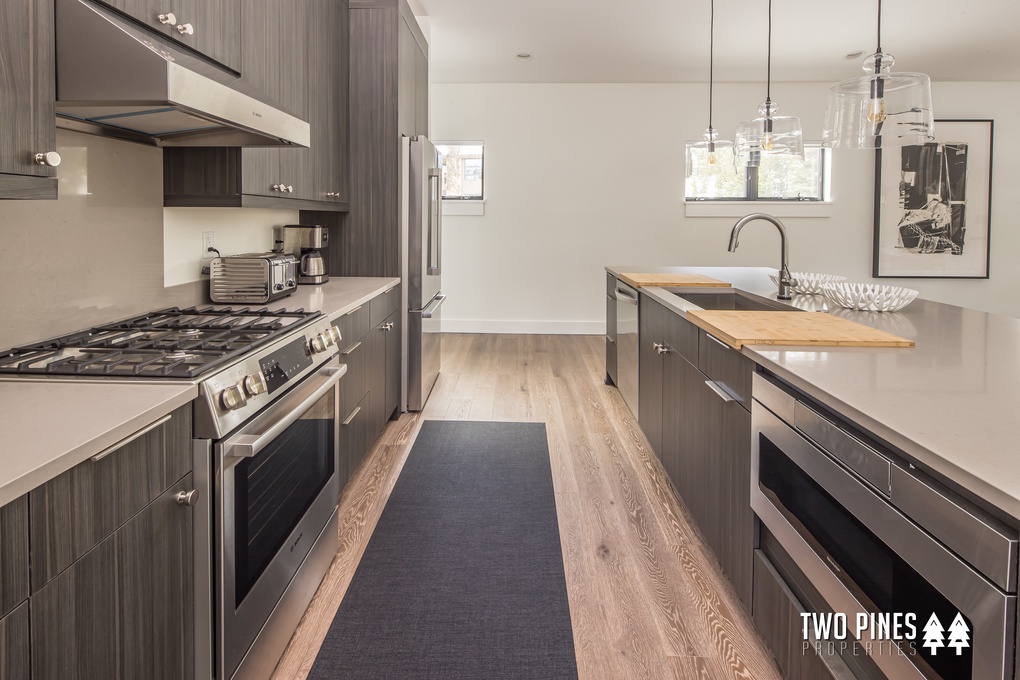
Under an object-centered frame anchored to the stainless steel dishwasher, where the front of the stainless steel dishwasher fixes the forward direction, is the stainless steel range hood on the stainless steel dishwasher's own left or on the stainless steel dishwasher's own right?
on the stainless steel dishwasher's own left

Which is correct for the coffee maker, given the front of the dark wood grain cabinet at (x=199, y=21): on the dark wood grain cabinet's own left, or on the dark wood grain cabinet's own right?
on the dark wood grain cabinet's own left

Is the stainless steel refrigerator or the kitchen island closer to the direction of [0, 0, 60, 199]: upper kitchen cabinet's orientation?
the kitchen island

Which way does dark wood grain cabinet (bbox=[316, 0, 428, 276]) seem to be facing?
to the viewer's right

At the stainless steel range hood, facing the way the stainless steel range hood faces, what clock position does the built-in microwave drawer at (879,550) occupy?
The built-in microwave drawer is roughly at 12 o'clock from the stainless steel range hood.

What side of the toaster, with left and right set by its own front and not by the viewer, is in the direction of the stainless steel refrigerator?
left

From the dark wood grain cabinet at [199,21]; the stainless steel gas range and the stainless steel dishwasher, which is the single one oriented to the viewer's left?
the stainless steel dishwasher

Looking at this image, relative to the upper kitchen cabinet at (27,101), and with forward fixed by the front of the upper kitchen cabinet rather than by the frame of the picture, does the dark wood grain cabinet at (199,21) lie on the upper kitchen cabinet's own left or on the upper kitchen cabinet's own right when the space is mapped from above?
on the upper kitchen cabinet's own left

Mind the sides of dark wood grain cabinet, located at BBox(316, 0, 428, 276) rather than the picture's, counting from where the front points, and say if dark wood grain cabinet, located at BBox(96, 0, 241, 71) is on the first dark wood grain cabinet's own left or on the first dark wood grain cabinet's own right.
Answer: on the first dark wood grain cabinet's own right

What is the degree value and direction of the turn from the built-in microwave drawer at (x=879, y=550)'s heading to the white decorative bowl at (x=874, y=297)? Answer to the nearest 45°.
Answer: approximately 135° to its right
